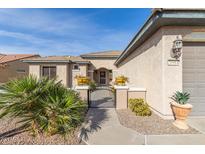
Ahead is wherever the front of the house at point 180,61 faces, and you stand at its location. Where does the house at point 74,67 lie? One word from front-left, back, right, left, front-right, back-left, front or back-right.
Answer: back-right

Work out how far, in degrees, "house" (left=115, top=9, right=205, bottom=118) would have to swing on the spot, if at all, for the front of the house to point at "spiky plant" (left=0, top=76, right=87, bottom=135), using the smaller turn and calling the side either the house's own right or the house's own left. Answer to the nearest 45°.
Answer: approximately 45° to the house's own right

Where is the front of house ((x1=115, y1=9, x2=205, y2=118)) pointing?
toward the camera

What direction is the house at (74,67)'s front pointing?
toward the camera

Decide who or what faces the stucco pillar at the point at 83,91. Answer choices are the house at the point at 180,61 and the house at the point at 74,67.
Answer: the house at the point at 74,67

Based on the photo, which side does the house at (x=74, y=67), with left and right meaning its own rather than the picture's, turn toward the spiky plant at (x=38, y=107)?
front

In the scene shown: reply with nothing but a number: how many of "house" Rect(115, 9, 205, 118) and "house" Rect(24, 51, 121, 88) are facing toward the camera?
2

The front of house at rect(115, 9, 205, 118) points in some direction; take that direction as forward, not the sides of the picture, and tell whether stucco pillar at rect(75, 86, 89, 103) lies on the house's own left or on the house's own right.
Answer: on the house's own right

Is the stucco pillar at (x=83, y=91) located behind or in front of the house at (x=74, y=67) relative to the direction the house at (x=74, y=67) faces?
in front

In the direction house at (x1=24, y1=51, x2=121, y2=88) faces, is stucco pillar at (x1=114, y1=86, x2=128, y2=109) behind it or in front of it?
in front

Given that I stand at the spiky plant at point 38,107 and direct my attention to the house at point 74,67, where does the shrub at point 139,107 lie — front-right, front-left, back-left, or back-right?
front-right

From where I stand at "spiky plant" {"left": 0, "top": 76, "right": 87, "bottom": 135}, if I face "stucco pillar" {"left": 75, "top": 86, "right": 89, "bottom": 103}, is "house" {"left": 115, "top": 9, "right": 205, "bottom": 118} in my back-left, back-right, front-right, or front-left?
front-right

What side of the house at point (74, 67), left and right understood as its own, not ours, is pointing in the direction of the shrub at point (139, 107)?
front

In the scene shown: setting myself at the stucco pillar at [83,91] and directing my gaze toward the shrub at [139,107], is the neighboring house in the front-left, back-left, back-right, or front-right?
back-left
